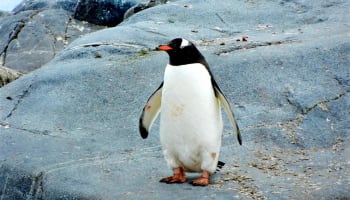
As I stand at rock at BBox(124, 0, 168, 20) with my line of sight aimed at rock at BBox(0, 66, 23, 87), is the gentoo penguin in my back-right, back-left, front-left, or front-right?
front-left

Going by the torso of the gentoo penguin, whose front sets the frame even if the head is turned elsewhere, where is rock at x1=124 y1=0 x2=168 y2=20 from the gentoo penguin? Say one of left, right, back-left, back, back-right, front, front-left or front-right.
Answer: back-right

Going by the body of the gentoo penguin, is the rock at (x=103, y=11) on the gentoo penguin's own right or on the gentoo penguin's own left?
on the gentoo penguin's own right

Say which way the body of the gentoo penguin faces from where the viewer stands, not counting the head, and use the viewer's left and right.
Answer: facing the viewer and to the left of the viewer

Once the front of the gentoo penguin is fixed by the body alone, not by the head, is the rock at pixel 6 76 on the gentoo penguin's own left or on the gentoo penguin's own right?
on the gentoo penguin's own right

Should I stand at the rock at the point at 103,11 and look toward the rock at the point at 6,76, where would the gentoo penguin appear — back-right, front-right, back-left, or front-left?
front-left

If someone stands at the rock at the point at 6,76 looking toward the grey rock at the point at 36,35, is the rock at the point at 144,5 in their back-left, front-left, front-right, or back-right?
front-right

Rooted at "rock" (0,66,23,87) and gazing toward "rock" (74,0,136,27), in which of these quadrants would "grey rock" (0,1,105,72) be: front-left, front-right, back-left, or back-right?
front-left

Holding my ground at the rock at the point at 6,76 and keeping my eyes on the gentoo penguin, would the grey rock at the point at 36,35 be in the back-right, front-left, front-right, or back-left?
back-left
